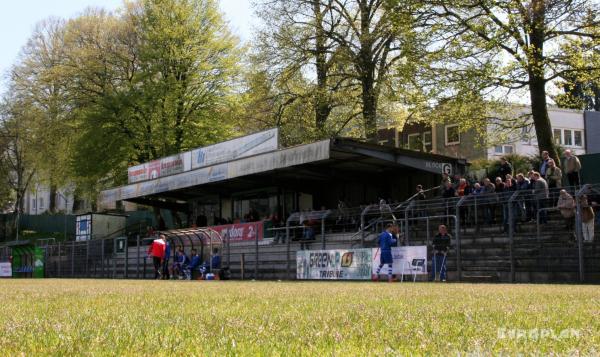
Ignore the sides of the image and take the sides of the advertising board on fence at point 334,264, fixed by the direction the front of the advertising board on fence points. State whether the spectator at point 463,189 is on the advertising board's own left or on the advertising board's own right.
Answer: on the advertising board's own left

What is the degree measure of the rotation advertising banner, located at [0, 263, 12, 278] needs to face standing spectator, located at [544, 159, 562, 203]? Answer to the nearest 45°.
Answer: approximately 45° to its left

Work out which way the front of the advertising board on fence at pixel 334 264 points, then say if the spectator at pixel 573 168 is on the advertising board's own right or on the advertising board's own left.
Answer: on the advertising board's own left

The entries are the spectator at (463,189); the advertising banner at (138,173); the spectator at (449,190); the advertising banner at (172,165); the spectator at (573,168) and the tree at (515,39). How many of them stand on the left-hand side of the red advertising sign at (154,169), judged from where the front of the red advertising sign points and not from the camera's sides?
5

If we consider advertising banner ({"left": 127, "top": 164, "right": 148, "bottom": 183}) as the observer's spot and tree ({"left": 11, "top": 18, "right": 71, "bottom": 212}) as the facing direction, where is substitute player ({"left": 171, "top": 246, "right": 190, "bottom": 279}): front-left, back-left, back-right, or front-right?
back-left

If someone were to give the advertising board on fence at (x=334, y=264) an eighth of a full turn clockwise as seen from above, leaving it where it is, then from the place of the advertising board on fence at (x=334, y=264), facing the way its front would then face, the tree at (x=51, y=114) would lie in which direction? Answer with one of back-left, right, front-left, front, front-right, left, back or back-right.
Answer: right

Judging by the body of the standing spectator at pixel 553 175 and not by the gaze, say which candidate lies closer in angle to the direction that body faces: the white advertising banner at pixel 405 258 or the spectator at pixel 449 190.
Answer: the white advertising banner

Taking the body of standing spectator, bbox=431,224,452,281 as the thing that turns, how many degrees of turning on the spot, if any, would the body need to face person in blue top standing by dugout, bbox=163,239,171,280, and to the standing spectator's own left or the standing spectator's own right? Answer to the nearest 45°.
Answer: approximately 135° to the standing spectator's own right

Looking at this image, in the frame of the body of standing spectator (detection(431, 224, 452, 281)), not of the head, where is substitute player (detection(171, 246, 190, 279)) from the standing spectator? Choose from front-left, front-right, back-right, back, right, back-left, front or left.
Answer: back-right

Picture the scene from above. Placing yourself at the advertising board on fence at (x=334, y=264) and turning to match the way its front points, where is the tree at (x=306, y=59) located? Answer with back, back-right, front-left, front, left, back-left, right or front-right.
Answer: back
